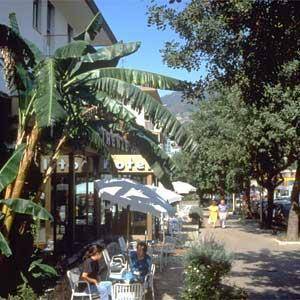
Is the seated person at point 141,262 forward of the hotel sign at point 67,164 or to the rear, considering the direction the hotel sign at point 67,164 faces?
forward

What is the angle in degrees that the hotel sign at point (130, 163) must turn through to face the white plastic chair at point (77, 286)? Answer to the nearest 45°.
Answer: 0° — it already faces it

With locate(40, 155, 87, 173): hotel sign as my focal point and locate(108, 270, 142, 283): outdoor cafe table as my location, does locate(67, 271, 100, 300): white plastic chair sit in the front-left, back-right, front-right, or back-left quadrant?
back-left

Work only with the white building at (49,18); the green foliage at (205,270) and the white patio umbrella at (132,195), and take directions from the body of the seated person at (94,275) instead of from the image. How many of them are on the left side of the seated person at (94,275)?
2

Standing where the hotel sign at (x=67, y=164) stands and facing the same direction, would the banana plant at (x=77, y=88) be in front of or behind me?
in front

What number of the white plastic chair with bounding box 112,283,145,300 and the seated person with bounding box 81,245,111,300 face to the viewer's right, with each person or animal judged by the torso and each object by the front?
1

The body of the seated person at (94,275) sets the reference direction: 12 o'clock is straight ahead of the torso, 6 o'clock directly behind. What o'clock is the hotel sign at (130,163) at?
The hotel sign is roughly at 9 o'clock from the seated person.

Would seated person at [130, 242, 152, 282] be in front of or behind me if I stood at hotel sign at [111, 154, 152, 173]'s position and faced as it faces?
in front

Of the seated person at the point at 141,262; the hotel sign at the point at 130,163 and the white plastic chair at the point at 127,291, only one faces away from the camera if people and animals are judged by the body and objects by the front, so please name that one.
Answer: the white plastic chair

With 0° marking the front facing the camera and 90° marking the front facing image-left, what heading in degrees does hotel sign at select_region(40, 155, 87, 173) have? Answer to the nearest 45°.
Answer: approximately 0°

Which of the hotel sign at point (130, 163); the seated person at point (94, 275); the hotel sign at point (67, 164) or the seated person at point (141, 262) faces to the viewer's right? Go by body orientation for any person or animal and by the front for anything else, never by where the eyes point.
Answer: the seated person at point (94, 275)

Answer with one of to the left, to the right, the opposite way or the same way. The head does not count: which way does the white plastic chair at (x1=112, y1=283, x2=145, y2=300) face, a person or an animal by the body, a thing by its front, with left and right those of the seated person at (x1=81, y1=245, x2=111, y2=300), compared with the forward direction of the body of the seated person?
to the left

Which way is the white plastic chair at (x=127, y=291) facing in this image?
away from the camera

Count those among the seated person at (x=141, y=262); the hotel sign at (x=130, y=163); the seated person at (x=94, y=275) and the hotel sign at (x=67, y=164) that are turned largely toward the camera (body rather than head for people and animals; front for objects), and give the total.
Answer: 3
